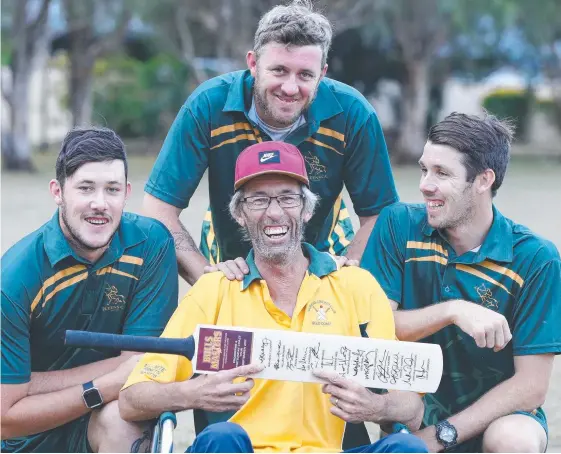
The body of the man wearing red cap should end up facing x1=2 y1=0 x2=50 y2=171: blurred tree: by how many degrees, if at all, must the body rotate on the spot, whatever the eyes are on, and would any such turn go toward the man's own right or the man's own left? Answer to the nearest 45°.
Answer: approximately 180°

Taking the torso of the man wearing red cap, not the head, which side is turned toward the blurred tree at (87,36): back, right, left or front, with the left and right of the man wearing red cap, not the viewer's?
back

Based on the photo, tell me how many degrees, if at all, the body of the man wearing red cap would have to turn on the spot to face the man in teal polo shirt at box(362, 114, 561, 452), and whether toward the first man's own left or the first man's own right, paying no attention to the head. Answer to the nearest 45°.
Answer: approximately 90° to the first man's own left

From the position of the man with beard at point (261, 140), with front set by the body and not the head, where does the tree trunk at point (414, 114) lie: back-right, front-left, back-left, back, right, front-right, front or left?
back

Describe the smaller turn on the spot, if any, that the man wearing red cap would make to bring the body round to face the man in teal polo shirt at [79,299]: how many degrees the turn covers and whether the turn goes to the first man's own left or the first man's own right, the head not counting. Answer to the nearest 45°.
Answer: approximately 90° to the first man's own right

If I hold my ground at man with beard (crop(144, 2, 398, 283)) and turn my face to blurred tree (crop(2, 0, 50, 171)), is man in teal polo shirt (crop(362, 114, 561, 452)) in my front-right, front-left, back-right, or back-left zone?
back-right

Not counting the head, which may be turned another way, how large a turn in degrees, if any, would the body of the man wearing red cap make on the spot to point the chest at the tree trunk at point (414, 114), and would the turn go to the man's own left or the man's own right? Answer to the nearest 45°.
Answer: approximately 180°

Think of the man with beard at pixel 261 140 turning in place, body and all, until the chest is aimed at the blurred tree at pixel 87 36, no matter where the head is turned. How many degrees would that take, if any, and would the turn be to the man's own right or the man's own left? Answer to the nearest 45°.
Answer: approximately 180°

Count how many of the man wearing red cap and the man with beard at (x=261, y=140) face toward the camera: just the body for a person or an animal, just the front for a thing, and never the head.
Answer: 2

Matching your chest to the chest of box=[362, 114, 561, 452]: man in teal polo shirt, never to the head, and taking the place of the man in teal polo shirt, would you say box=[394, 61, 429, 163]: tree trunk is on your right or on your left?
on your right

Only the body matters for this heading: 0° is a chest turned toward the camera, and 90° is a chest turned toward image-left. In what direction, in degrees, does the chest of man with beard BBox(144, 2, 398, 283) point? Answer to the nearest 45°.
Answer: approximately 0°
